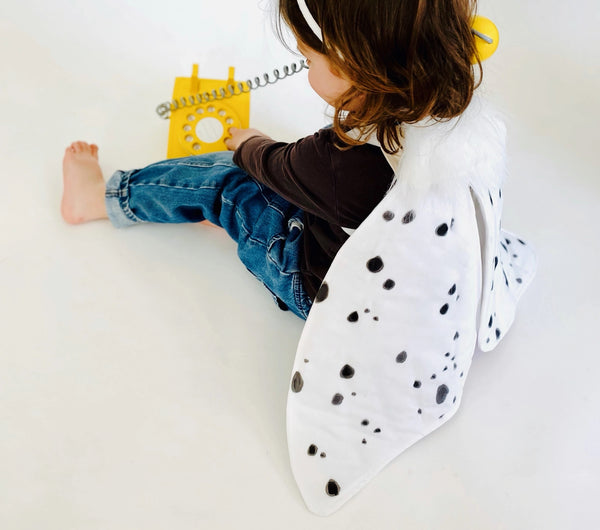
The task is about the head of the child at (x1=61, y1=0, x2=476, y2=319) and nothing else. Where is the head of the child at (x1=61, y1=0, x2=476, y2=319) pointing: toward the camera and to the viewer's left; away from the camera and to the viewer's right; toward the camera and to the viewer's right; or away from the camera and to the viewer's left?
away from the camera and to the viewer's left

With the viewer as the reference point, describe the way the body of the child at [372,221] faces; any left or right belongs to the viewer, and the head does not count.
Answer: facing away from the viewer and to the left of the viewer

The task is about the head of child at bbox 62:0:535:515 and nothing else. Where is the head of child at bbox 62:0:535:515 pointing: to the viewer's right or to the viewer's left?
to the viewer's left
